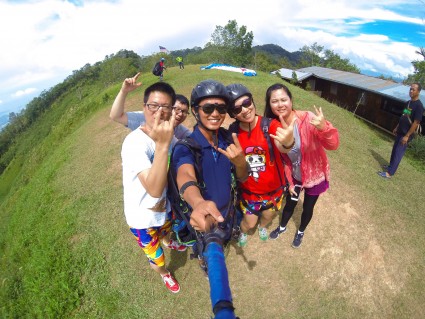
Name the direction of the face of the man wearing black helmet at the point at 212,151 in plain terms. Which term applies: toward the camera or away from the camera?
toward the camera

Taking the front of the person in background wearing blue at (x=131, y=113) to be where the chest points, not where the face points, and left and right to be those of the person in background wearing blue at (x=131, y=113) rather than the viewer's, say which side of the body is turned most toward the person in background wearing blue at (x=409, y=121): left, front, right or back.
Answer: left

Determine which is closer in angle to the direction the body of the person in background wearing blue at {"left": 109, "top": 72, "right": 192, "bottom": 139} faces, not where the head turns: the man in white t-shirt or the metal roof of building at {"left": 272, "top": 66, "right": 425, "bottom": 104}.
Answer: the man in white t-shirt

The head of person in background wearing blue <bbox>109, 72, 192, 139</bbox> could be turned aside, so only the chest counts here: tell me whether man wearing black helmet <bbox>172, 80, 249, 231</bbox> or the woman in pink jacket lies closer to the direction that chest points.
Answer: the man wearing black helmet

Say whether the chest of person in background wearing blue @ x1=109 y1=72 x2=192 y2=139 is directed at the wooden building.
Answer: no

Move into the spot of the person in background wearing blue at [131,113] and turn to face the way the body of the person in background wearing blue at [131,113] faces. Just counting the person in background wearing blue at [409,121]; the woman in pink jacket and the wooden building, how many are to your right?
0

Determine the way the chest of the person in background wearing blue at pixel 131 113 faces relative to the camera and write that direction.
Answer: toward the camera

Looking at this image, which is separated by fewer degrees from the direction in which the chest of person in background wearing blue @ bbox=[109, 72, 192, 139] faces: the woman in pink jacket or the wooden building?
the woman in pink jacket

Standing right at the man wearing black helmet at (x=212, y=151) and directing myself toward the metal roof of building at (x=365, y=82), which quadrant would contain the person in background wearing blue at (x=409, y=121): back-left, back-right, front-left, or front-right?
front-right

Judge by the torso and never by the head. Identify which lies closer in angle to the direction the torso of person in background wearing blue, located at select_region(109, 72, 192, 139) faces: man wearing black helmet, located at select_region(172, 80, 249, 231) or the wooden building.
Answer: the man wearing black helmet

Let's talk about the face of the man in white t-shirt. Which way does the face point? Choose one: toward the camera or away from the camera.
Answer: toward the camera

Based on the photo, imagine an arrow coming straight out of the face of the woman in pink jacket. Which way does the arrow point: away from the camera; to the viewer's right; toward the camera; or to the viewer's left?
toward the camera

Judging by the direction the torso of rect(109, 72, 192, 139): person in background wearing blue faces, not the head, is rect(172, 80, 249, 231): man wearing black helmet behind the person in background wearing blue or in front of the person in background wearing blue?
in front

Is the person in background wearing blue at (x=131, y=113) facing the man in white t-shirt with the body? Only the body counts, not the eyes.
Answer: yes

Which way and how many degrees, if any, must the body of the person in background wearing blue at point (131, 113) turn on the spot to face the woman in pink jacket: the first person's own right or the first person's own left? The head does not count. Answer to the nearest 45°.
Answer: approximately 45° to the first person's own left
